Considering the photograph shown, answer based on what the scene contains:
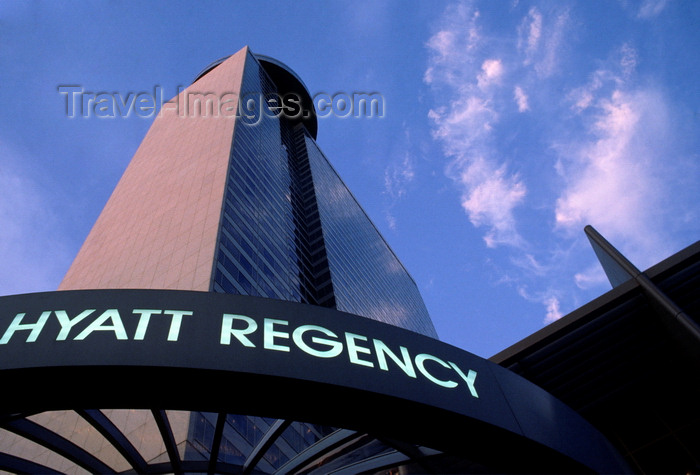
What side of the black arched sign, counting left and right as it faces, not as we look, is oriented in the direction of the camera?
front

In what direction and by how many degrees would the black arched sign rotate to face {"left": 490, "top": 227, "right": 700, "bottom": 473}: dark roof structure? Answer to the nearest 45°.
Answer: approximately 135° to its left
